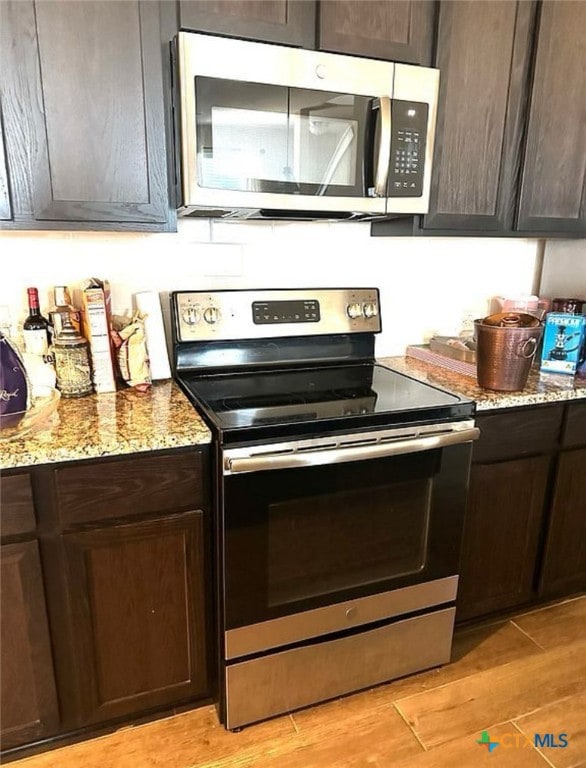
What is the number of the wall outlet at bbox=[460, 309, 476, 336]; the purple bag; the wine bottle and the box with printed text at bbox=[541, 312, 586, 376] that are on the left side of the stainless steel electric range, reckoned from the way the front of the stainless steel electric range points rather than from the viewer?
2

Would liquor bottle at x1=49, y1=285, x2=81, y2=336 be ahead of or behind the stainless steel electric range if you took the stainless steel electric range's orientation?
behind

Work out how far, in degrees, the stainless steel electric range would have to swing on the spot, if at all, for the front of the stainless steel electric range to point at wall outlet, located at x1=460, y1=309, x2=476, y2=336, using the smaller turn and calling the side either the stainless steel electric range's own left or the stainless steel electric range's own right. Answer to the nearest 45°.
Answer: approximately 90° to the stainless steel electric range's own left

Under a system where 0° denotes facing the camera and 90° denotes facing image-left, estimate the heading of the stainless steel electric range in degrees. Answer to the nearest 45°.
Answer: approximately 315°

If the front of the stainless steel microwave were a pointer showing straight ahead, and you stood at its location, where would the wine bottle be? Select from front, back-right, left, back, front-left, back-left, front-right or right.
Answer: back-right

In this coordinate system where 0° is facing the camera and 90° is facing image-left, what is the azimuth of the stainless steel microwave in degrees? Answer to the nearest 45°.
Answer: approximately 315°
